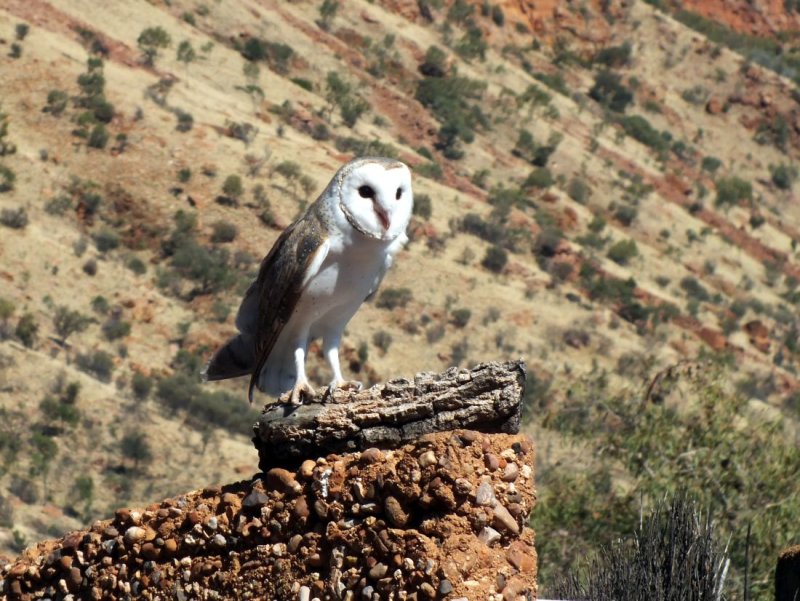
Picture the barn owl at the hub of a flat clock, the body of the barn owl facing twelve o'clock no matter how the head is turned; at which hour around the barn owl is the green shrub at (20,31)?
The green shrub is roughly at 7 o'clock from the barn owl.

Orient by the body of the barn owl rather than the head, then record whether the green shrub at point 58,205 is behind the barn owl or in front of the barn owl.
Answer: behind

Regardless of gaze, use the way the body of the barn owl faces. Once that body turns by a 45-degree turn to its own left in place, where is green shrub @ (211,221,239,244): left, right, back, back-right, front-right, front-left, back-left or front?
left

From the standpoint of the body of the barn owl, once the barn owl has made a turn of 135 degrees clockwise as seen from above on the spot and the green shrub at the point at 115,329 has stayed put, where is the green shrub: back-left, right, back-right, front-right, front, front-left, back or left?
right

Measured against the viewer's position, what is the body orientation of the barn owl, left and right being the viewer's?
facing the viewer and to the right of the viewer

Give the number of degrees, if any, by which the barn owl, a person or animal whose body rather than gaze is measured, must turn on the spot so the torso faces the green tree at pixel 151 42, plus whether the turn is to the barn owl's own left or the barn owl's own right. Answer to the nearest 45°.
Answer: approximately 135° to the barn owl's own left

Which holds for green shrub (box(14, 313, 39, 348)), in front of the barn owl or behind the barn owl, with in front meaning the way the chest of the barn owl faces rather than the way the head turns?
behind

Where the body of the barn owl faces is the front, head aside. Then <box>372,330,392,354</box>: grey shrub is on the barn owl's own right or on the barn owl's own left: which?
on the barn owl's own left

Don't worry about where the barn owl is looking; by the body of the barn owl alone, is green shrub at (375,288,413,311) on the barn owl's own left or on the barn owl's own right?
on the barn owl's own left

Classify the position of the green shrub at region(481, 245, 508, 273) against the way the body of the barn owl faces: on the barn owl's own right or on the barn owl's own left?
on the barn owl's own left

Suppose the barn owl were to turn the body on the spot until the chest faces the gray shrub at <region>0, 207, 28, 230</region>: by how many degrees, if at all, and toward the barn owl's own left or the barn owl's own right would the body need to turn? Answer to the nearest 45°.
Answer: approximately 135° to the barn owl's own left

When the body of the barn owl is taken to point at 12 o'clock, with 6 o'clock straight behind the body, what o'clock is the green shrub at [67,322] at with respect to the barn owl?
The green shrub is roughly at 7 o'clock from the barn owl.
